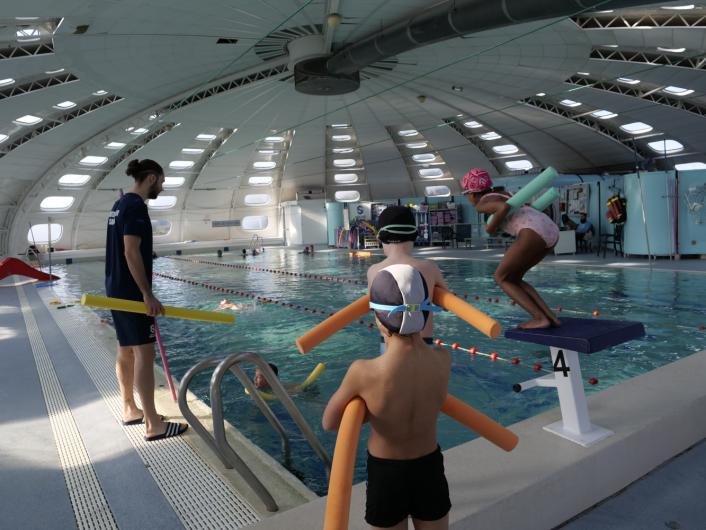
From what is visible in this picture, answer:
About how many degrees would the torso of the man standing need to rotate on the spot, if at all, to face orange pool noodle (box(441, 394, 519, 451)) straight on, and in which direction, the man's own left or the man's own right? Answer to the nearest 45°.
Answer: approximately 90° to the man's own right

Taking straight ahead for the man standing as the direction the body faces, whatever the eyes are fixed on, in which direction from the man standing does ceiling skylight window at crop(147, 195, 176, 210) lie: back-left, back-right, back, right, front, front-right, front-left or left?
front-left

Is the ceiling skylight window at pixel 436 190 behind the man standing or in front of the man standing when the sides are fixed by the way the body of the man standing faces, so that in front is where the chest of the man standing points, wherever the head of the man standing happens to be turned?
in front

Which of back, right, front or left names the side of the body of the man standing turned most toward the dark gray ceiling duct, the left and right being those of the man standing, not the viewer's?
front

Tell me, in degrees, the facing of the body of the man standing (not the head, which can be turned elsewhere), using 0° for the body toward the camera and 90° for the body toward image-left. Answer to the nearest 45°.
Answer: approximately 225°

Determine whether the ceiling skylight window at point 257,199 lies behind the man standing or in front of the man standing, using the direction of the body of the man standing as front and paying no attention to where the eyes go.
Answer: in front

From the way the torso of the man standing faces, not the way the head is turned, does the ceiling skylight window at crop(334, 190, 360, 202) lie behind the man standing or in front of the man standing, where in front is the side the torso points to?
in front

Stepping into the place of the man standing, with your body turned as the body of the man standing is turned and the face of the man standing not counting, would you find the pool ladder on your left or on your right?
on your right

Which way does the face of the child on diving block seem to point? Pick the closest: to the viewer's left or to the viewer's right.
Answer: to the viewer's left

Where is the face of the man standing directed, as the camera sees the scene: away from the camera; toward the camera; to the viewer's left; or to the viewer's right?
to the viewer's right

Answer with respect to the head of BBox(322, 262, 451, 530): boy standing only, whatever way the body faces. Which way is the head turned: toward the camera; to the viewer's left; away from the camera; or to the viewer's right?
away from the camera
